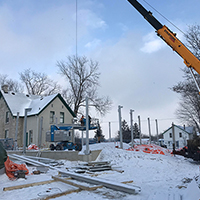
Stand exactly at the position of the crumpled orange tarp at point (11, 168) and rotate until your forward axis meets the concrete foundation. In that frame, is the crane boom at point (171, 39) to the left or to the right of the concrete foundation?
right
